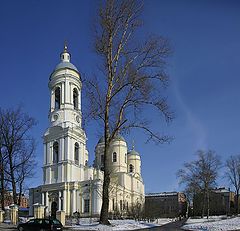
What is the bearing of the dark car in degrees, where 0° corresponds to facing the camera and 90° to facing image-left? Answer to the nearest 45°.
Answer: approximately 135°
